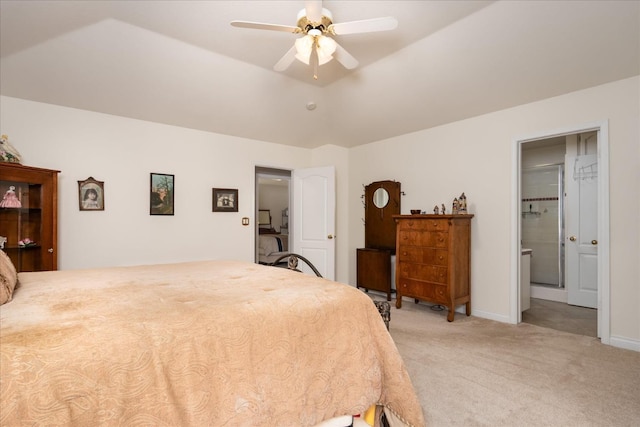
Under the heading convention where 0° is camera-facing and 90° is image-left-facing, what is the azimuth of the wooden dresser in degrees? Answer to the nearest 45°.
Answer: approximately 45°

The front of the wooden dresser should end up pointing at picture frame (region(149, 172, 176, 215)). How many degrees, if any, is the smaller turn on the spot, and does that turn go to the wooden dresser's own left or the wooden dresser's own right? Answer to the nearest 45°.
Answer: approximately 45° to the wooden dresser's own right

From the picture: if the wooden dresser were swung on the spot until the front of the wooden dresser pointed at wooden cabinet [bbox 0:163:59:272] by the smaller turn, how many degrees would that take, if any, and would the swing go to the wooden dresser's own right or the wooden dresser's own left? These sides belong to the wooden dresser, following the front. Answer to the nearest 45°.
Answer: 0° — it already faces it

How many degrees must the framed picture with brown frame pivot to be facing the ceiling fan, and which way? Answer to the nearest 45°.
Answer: approximately 45° to its left

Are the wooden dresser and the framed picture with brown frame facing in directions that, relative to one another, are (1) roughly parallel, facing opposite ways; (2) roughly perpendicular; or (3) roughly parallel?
roughly perpendicular

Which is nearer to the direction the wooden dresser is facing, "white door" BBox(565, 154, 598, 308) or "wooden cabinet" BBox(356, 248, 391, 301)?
the wooden cabinet

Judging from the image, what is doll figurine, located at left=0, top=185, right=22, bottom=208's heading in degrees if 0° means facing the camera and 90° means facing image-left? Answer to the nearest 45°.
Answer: approximately 0°

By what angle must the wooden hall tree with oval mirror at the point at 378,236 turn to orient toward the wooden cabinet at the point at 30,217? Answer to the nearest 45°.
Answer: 0° — it already faces it
